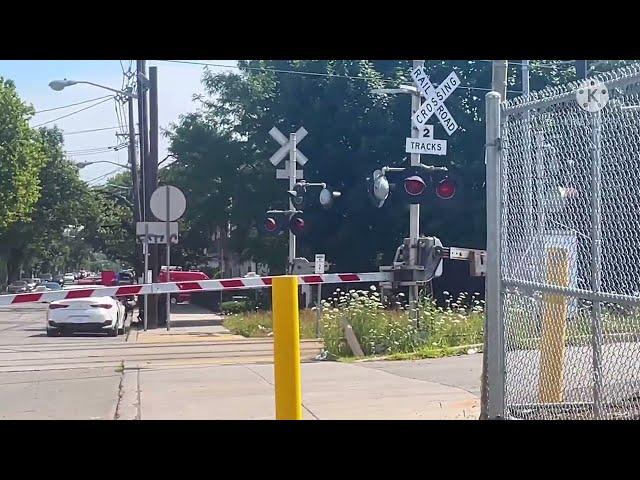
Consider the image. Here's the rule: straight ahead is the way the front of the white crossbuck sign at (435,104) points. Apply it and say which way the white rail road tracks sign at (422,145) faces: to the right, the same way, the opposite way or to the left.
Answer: the same way

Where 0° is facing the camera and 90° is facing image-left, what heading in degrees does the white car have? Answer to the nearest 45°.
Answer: approximately 180°

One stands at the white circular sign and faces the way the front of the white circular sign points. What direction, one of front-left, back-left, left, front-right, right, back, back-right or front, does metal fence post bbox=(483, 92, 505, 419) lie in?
back

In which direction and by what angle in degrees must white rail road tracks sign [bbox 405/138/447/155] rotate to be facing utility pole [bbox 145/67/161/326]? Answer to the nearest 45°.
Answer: approximately 135° to its right

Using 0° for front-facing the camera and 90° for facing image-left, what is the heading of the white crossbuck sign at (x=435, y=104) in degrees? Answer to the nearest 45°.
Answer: approximately 0°

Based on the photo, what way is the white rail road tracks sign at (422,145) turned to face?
toward the camera

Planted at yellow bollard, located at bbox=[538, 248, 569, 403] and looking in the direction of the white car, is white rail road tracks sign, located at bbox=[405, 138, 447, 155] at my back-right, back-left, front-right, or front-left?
front-right

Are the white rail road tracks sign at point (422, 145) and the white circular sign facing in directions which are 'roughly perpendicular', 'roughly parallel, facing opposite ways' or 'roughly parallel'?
roughly parallel, facing opposite ways

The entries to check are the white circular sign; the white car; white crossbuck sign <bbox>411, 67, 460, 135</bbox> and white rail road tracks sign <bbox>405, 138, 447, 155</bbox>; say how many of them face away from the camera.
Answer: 2

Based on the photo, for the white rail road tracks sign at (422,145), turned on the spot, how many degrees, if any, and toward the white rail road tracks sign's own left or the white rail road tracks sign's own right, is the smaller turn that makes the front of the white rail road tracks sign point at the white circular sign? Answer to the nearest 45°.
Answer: approximately 135° to the white rail road tracks sign's own right

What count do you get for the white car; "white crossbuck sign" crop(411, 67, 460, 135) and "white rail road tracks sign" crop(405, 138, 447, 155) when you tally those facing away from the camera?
1

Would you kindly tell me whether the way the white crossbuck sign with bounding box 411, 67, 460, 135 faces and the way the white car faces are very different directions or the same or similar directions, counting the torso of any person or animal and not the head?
very different directions

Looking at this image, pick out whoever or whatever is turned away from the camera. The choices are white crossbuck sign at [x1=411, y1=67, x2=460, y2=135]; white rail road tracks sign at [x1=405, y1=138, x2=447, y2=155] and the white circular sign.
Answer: the white circular sign

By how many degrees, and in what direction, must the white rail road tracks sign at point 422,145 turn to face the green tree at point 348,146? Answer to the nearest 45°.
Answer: approximately 180°

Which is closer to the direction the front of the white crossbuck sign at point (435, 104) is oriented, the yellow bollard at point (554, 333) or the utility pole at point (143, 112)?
the yellow bollard

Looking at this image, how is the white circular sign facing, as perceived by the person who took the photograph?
facing away from the viewer

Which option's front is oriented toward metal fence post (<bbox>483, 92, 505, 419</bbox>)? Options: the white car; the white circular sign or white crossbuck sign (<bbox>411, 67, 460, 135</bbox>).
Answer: the white crossbuck sign
